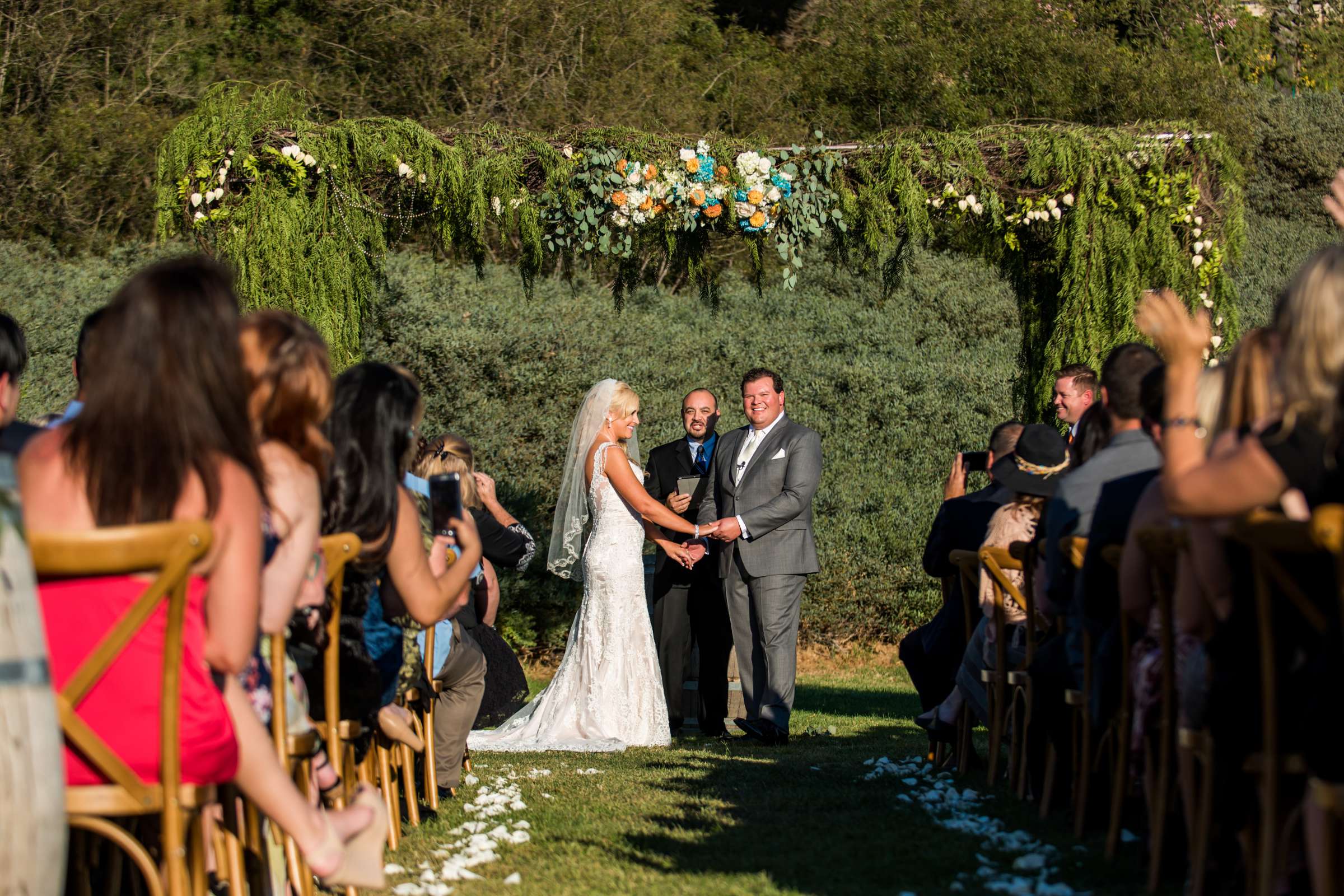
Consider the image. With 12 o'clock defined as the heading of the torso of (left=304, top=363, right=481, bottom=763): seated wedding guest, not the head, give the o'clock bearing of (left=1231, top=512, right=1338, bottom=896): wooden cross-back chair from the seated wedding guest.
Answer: The wooden cross-back chair is roughly at 3 o'clock from the seated wedding guest.

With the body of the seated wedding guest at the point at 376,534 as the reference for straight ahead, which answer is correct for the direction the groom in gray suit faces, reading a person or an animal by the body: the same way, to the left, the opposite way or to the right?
the opposite way

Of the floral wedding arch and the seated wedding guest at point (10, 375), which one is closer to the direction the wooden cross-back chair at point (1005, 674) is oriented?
the floral wedding arch

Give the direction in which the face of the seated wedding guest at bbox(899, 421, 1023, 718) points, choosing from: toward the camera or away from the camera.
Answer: away from the camera

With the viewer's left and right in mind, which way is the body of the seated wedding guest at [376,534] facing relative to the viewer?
facing away from the viewer and to the right of the viewer

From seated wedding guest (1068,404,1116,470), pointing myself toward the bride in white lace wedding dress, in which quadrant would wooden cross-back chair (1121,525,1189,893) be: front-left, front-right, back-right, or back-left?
back-left

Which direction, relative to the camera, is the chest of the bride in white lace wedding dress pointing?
to the viewer's right

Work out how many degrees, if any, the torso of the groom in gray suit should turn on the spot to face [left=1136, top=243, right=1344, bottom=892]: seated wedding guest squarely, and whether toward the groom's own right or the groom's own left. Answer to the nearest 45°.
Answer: approximately 45° to the groom's own left
